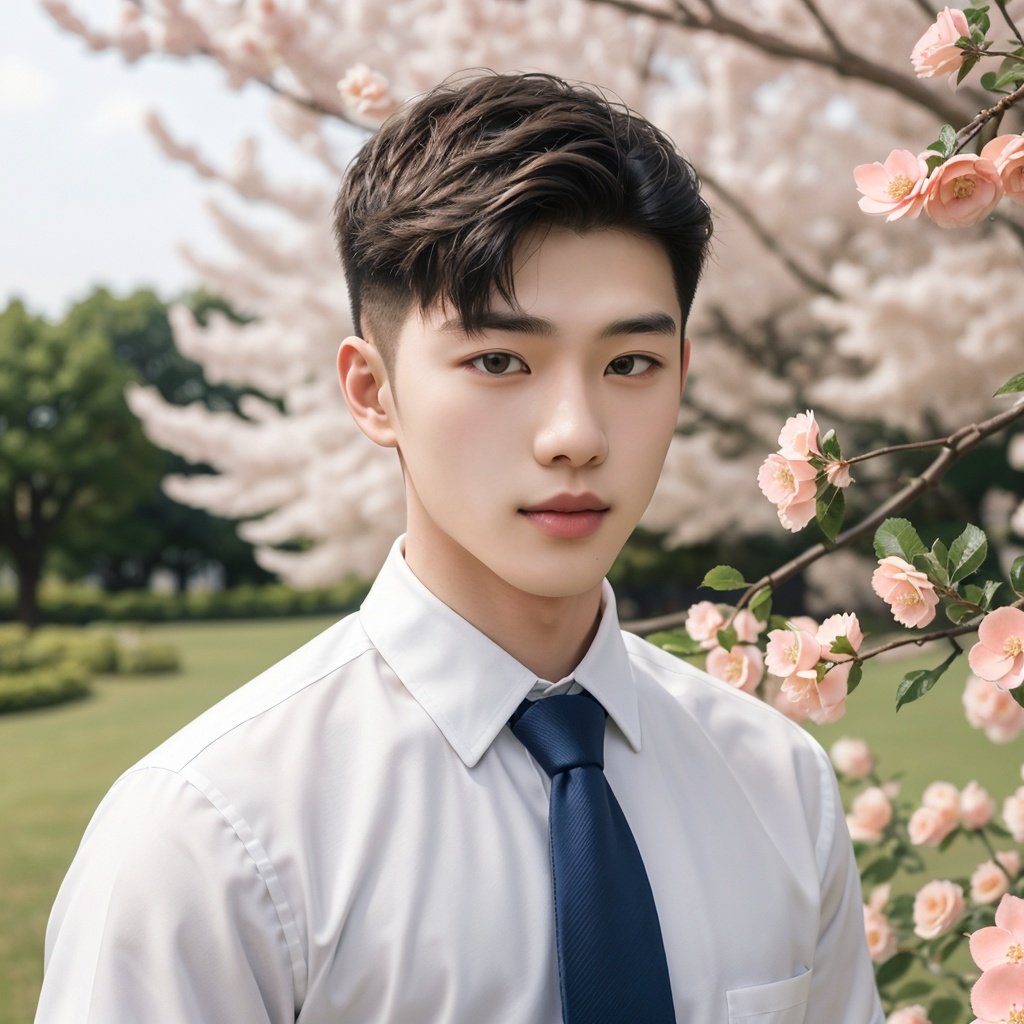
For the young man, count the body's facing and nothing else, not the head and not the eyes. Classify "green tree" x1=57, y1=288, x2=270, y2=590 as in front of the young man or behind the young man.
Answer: behind

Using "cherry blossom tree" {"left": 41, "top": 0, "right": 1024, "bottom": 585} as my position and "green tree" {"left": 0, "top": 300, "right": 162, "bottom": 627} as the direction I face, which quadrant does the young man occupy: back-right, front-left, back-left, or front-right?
back-left

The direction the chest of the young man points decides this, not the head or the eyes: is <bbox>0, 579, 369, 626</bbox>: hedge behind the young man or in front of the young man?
behind

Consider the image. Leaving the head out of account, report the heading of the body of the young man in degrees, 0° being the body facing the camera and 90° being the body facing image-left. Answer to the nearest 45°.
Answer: approximately 315°

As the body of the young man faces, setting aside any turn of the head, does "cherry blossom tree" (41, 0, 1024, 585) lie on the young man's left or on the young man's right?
on the young man's left
